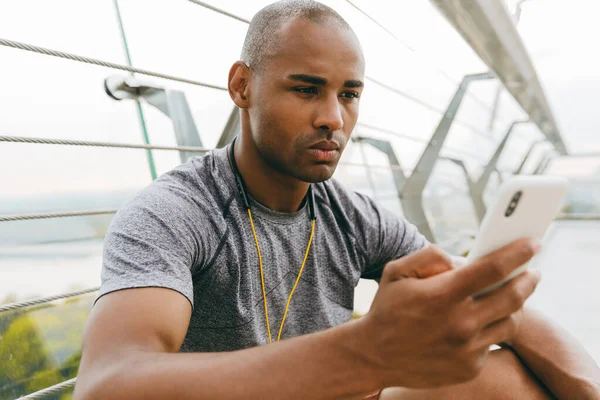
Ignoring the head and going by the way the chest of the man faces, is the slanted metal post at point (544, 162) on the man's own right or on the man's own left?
on the man's own left

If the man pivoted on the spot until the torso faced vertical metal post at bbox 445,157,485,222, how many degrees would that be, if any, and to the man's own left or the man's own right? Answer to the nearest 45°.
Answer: approximately 135° to the man's own left

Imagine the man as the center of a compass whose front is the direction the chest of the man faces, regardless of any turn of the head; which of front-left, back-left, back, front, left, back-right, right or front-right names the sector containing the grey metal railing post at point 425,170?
back-left

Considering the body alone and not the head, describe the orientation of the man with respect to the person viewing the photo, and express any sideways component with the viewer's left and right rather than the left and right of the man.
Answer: facing the viewer and to the right of the viewer

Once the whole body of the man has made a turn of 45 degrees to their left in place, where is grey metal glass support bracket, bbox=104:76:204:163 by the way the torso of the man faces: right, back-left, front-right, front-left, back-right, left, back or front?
back-left

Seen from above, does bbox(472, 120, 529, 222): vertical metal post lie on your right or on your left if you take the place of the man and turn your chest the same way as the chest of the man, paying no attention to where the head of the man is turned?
on your left

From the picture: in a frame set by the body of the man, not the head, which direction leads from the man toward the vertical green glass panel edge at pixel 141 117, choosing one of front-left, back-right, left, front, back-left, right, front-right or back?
back

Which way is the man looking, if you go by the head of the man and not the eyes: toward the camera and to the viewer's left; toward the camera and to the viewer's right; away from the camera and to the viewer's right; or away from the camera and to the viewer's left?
toward the camera and to the viewer's right
